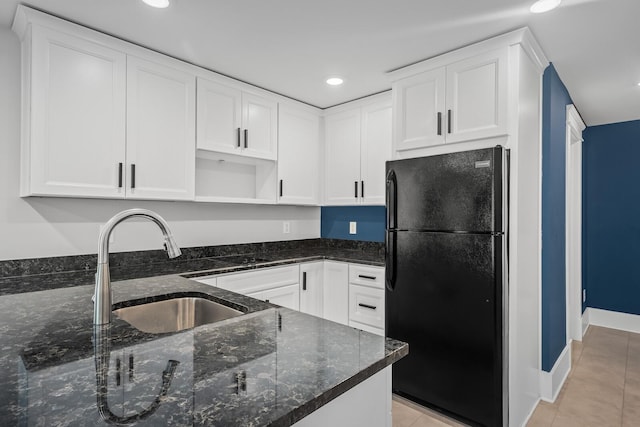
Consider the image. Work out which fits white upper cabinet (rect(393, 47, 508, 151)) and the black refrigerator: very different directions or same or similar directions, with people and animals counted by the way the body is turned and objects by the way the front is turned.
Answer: same or similar directions

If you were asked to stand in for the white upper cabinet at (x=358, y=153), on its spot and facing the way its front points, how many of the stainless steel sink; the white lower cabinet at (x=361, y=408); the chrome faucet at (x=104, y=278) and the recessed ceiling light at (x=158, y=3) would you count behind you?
0

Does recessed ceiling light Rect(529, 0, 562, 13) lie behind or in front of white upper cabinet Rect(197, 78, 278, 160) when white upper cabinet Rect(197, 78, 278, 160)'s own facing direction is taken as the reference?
in front

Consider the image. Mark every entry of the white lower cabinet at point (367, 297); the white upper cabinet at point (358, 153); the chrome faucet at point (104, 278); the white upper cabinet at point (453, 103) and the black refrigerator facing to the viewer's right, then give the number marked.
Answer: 1

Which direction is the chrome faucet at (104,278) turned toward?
to the viewer's right

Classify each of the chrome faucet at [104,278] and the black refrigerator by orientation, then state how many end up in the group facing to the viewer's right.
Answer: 1

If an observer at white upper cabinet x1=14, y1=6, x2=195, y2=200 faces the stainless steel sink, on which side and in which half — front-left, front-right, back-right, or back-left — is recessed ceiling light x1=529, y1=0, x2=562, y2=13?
front-left

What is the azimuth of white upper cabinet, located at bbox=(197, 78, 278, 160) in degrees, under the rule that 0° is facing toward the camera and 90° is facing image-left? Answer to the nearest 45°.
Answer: approximately 315°

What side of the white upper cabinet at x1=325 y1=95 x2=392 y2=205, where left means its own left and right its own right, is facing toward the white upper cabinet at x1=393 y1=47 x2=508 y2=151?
left

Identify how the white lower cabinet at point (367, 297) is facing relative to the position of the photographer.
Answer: facing the viewer and to the left of the viewer

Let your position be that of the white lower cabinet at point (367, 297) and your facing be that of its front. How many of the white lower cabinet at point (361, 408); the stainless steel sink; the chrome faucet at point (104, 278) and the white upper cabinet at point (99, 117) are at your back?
0

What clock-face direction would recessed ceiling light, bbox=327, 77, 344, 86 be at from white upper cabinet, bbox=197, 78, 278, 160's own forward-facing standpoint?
The recessed ceiling light is roughly at 11 o'clock from the white upper cabinet.

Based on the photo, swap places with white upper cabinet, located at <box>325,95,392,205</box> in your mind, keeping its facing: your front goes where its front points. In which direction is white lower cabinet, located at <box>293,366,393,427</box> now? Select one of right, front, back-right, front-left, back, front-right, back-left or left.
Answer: front-left

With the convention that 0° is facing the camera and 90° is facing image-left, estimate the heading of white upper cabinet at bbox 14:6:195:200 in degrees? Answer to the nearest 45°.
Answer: approximately 315°

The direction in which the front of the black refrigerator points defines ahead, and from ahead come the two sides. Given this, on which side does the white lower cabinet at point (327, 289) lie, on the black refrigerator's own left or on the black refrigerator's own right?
on the black refrigerator's own right
